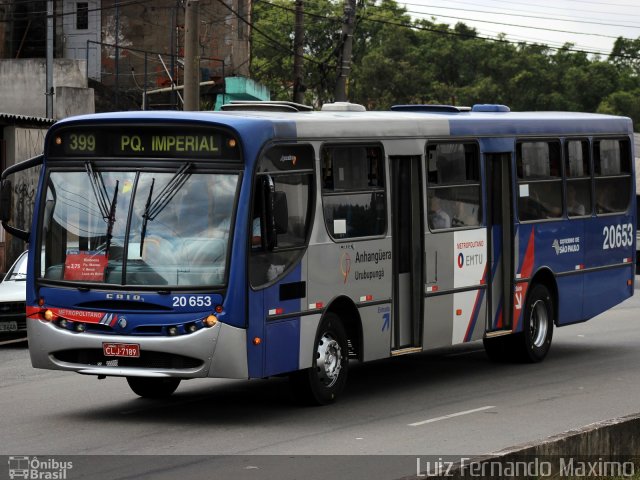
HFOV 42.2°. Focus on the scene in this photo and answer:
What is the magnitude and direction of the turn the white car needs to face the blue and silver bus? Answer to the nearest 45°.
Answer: approximately 45° to its left

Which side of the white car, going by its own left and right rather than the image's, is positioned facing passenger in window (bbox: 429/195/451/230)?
left

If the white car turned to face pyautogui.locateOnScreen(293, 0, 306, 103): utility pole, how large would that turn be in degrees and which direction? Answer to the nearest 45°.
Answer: approximately 180°

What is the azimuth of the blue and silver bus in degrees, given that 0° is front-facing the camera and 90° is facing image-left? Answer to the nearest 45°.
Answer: approximately 45°

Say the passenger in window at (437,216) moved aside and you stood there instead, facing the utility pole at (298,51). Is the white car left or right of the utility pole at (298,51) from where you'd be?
left

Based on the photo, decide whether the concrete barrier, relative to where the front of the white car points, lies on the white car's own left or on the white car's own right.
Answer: on the white car's own left

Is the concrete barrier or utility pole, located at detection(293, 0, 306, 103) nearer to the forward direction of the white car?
the concrete barrier

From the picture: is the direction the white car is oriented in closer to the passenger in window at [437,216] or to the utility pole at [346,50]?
the passenger in window
